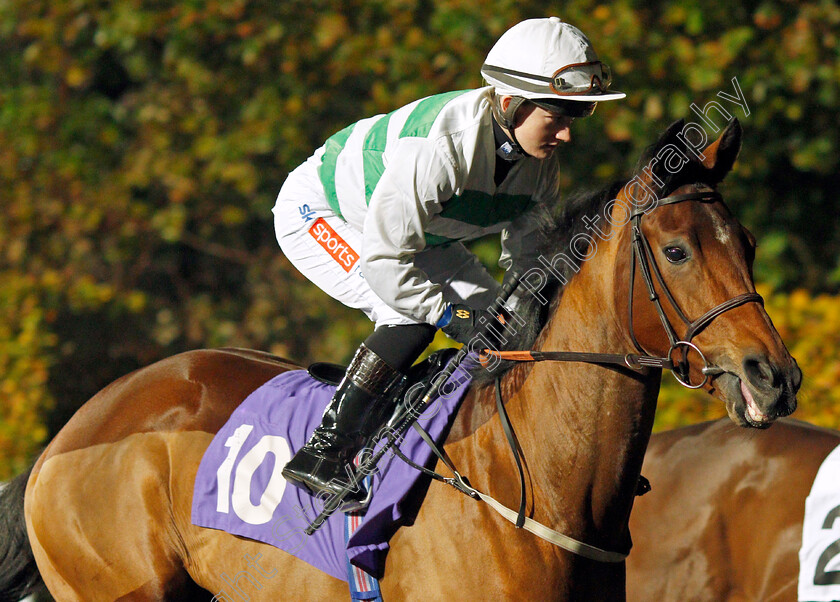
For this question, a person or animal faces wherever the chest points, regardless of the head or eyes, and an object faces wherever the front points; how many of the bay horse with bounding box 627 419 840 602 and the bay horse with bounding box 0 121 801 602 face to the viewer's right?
2

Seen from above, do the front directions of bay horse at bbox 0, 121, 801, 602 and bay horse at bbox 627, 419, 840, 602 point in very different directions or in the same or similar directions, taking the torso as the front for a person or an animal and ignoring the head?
same or similar directions

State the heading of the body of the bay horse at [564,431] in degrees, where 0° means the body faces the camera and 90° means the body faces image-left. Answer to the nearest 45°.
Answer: approximately 270°

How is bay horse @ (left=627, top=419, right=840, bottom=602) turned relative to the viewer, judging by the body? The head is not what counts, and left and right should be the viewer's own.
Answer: facing to the right of the viewer
